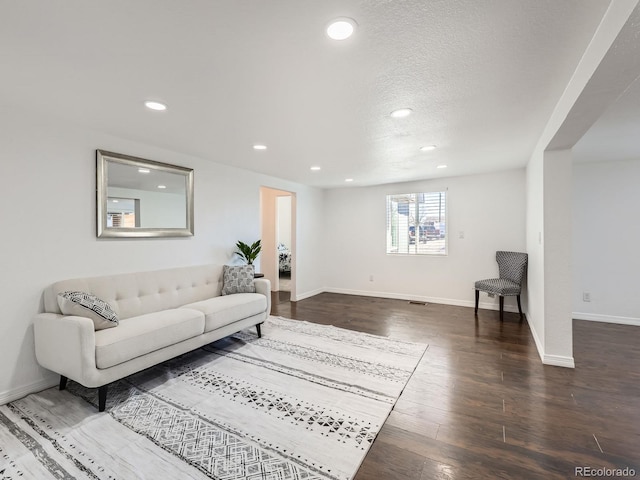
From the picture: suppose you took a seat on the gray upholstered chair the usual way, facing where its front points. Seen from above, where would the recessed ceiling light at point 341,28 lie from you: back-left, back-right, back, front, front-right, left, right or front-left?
front-left

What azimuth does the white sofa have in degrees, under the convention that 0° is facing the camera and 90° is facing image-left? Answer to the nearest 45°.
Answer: approximately 315°

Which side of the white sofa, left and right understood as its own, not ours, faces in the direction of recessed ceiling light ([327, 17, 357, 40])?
front

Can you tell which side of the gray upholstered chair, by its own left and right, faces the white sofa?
front

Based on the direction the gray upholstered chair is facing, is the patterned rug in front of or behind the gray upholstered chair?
in front

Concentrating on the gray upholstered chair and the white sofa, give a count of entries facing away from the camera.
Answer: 0

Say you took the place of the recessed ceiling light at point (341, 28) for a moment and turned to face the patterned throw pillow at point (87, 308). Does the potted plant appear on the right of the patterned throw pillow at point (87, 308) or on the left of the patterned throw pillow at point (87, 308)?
right
